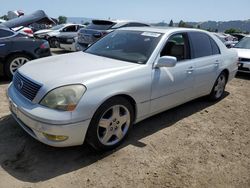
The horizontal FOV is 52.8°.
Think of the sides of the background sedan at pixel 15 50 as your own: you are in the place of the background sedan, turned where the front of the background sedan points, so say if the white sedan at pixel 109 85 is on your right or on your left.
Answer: on your left

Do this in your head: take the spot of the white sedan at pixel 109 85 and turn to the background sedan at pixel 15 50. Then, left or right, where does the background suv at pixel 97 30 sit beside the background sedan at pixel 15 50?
right

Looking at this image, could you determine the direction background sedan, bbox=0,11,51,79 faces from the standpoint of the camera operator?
facing to the left of the viewer

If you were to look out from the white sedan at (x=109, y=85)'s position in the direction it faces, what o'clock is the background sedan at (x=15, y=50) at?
The background sedan is roughly at 3 o'clock from the white sedan.

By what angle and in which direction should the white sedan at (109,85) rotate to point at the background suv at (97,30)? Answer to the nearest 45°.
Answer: approximately 135° to its right

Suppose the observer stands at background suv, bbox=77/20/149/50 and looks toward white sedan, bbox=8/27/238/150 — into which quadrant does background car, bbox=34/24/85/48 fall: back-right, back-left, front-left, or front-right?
back-right

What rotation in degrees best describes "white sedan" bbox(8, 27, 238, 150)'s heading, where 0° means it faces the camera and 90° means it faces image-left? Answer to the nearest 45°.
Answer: approximately 45°
